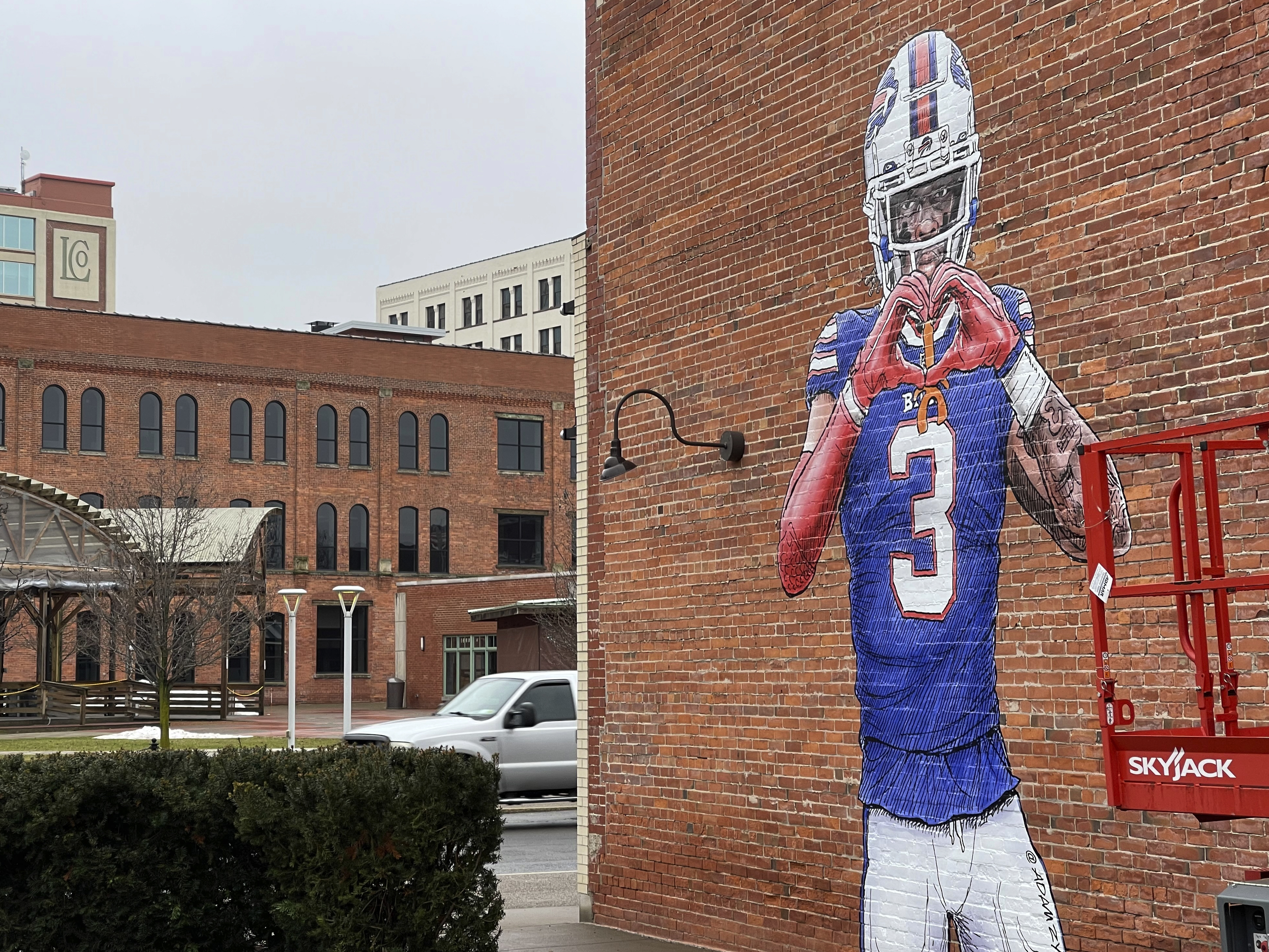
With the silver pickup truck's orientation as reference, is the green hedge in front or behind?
in front

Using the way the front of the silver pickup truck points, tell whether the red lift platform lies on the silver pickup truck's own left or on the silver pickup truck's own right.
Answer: on the silver pickup truck's own left

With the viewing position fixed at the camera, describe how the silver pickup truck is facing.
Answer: facing the viewer and to the left of the viewer

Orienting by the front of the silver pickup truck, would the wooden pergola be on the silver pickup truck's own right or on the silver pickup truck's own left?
on the silver pickup truck's own right

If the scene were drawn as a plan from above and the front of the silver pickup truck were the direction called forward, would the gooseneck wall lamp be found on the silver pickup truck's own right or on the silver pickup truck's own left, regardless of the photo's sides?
on the silver pickup truck's own left
